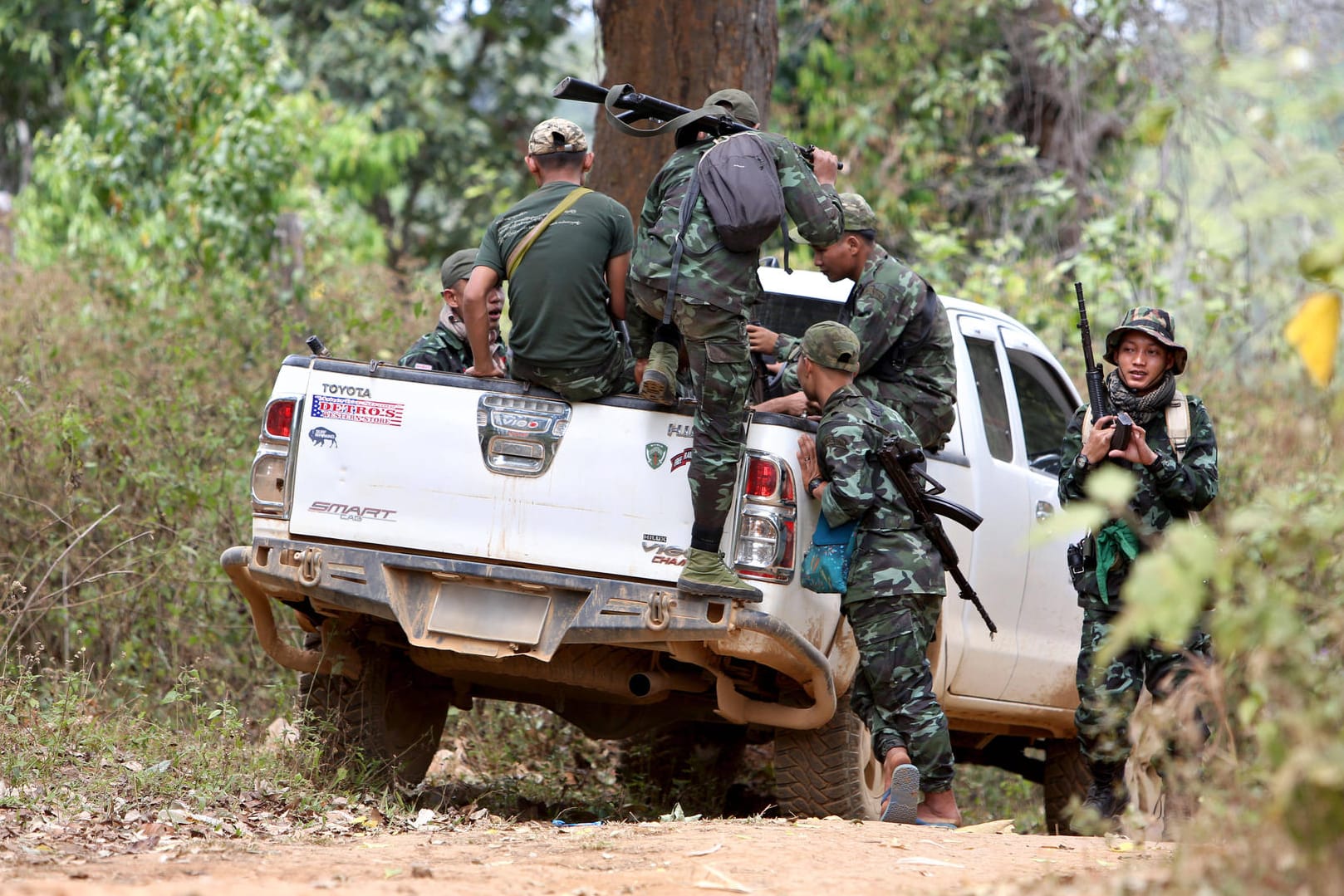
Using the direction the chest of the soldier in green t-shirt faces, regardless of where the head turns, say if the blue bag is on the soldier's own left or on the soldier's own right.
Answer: on the soldier's own right

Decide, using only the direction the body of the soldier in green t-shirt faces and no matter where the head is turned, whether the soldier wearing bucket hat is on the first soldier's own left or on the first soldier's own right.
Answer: on the first soldier's own right

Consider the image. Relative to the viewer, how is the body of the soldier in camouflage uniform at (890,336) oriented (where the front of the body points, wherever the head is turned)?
to the viewer's left

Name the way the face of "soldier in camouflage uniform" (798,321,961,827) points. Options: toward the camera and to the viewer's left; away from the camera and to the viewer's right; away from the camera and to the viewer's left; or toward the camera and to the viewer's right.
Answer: away from the camera and to the viewer's left

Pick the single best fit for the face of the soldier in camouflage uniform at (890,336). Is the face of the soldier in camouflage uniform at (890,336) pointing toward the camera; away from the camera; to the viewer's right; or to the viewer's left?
to the viewer's left

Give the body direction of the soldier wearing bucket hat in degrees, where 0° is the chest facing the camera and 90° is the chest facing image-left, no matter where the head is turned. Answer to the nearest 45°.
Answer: approximately 0°

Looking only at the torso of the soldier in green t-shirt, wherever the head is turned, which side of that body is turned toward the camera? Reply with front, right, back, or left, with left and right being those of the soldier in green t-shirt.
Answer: back

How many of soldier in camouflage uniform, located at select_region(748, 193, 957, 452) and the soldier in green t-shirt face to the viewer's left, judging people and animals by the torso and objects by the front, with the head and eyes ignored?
1

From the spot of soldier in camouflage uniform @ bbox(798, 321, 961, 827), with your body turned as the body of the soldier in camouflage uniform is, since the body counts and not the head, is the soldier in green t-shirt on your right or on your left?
on your left

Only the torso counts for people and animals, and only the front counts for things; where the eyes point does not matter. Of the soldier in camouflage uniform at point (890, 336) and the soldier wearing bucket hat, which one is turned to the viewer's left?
the soldier in camouflage uniform

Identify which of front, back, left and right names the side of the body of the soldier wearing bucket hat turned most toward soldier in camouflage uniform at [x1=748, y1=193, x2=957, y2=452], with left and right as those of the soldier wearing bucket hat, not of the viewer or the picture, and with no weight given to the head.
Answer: right

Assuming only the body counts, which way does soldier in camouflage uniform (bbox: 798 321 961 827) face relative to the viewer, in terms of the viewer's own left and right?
facing away from the viewer and to the left of the viewer

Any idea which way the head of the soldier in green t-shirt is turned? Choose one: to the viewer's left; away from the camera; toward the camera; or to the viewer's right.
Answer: away from the camera

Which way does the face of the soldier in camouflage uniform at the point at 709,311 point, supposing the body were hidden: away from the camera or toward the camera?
away from the camera

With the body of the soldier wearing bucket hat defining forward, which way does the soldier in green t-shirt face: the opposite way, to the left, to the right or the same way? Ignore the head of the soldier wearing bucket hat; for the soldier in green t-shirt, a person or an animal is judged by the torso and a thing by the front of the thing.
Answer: the opposite way
